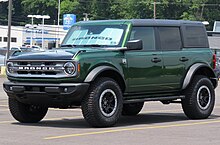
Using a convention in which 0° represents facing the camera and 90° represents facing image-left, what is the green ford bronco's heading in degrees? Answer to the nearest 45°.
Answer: approximately 45°
